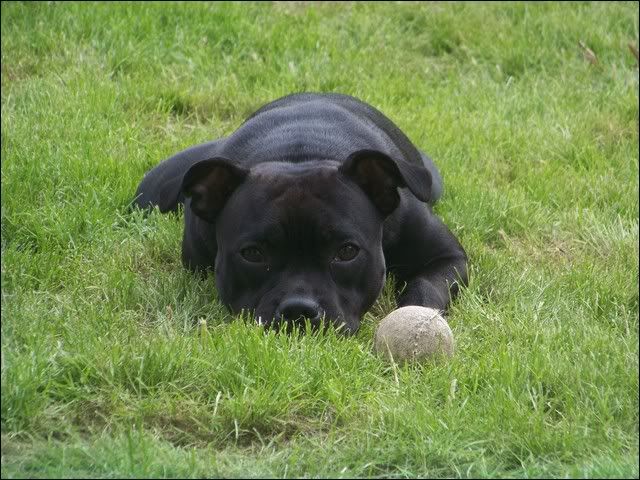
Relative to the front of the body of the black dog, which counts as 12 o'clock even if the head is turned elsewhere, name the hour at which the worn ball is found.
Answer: The worn ball is roughly at 11 o'clock from the black dog.

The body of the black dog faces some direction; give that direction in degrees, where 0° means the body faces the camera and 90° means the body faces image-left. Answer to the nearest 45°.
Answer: approximately 0°
